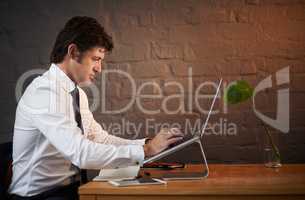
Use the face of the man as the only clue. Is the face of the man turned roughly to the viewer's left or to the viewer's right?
to the viewer's right

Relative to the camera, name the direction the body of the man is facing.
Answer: to the viewer's right
